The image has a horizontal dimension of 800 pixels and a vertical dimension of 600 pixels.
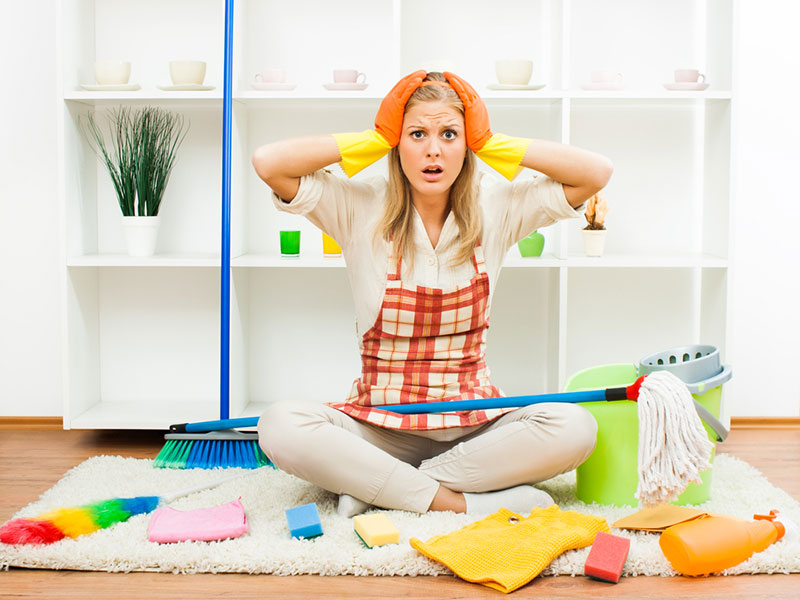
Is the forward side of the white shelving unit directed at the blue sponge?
yes

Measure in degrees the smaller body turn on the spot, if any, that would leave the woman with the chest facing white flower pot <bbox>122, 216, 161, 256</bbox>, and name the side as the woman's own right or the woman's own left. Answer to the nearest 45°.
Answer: approximately 135° to the woman's own right

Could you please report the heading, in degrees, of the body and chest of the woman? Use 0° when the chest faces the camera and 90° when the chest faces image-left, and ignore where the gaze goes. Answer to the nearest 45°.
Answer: approximately 0°

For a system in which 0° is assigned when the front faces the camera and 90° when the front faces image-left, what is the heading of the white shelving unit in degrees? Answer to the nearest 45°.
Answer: approximately 0°

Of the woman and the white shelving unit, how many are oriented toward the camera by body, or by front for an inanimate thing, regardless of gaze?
2

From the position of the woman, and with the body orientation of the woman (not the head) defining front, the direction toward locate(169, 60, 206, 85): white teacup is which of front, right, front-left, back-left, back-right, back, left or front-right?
back-right

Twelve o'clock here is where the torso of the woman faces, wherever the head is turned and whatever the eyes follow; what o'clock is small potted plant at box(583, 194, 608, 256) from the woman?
The small potted plant is roughly at 7 o'clock from the woman.
